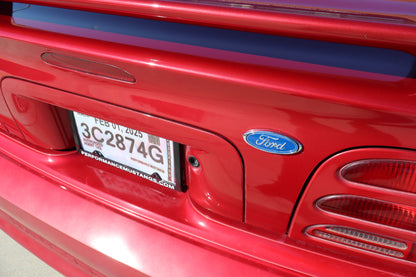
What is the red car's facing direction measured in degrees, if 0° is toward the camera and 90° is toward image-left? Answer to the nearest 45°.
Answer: approximately 225°
